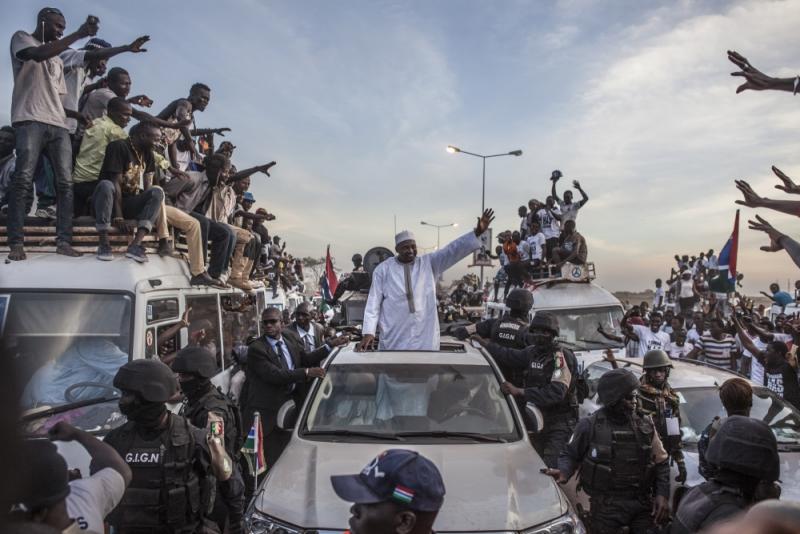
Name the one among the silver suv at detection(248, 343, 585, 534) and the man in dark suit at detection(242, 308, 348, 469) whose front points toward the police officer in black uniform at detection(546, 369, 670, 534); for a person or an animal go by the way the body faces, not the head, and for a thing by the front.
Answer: the man in dark suit

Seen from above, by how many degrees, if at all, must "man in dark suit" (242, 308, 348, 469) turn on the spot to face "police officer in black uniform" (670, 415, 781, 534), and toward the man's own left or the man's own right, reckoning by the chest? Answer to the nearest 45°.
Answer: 0° — they already face them

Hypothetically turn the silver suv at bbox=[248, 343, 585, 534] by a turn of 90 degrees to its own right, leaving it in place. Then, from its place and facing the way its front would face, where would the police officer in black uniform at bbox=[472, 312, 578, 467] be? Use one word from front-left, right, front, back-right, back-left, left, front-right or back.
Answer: back-right

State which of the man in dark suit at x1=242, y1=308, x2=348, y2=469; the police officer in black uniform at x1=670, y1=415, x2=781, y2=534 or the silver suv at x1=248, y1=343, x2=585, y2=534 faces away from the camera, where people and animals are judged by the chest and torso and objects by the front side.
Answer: the police officer in black uniform

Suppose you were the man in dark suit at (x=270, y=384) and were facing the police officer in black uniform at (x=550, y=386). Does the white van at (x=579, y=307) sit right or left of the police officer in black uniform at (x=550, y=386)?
left

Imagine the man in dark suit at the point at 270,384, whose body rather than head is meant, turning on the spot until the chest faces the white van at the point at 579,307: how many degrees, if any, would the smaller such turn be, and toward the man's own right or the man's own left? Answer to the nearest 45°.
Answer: approximately 90° to the man's own left

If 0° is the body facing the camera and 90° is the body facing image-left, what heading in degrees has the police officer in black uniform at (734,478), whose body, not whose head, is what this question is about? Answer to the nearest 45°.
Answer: approximately 180°

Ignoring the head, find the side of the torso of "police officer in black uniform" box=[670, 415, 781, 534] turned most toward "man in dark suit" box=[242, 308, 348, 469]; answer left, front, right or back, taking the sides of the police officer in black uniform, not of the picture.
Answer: left

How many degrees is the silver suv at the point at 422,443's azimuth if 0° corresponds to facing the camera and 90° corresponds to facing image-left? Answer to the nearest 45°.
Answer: approximately 0°

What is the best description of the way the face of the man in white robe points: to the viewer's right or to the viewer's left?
to the viewer's right

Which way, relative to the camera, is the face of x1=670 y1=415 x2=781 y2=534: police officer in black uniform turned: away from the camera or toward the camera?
away from the camera
